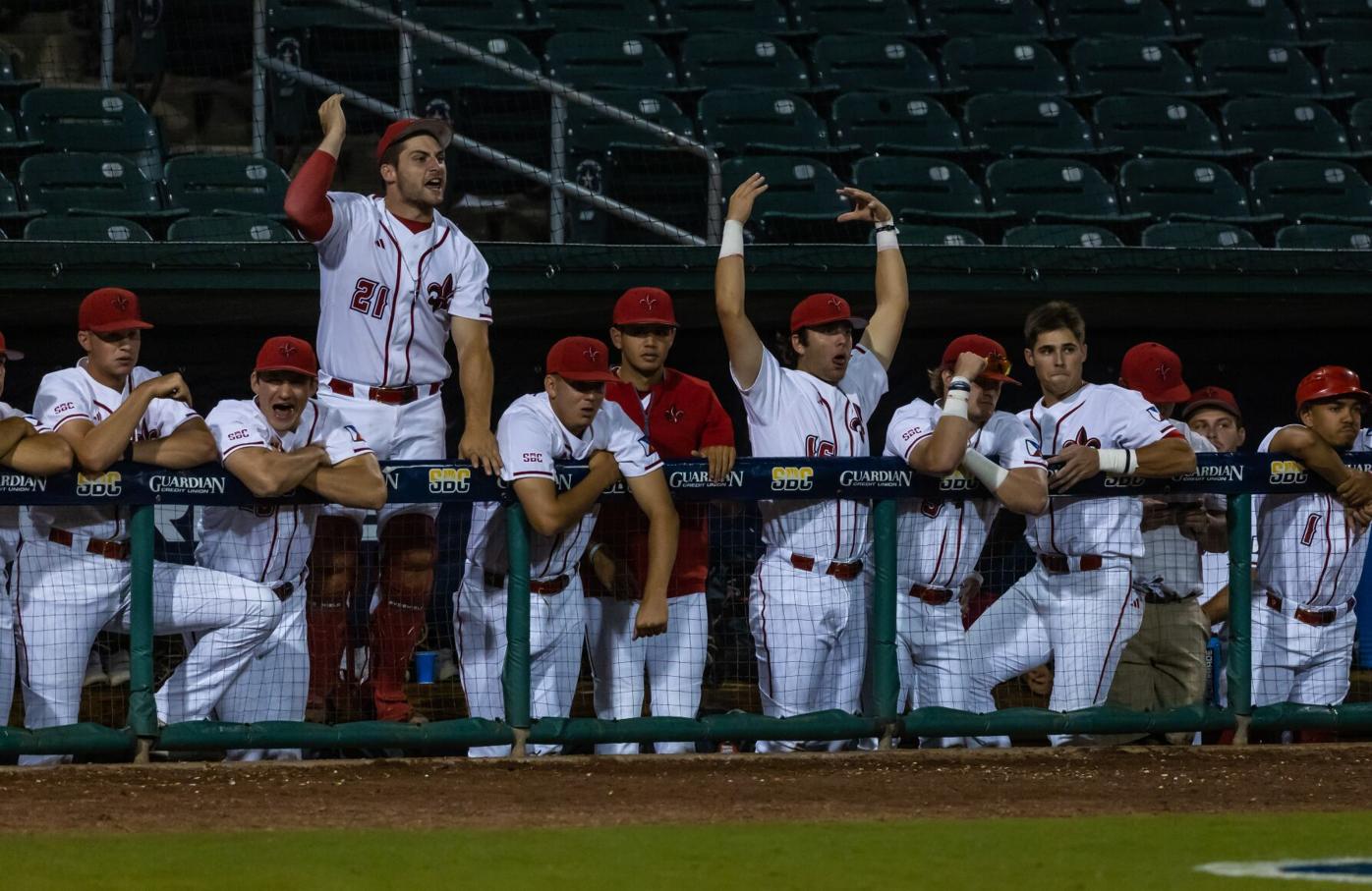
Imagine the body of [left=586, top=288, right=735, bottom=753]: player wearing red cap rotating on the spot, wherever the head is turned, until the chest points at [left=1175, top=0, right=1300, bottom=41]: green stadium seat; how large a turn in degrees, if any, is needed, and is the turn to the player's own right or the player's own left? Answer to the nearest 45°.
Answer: approximately 135° to the player's own left

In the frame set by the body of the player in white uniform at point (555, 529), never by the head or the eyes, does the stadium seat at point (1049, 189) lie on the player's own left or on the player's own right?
on the player's own left

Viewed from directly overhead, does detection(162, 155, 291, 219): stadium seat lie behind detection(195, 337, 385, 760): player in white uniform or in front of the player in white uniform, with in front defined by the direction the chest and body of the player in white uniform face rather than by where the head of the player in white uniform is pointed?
behind

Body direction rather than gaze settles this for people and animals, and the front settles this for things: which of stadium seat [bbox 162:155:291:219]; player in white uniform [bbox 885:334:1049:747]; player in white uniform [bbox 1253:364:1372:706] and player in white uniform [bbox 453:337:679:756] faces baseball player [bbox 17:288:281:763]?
the stadium seat

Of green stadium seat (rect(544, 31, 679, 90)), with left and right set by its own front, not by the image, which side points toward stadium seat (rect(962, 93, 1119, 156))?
left

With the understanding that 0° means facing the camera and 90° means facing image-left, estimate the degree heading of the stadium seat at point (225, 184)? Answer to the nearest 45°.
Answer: approximately 0°

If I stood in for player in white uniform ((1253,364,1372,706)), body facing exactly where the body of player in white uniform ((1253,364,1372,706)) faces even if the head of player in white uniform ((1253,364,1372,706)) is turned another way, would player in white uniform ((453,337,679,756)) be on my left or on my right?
on my right

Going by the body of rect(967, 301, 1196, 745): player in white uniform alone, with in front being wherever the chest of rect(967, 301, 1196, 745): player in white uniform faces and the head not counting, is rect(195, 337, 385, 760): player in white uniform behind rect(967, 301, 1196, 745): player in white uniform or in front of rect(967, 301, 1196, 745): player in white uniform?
in front

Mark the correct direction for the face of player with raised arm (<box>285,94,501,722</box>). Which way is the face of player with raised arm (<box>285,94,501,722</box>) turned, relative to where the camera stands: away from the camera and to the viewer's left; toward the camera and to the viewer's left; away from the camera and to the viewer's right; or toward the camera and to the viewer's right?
toward the camera and to the viewer's right
